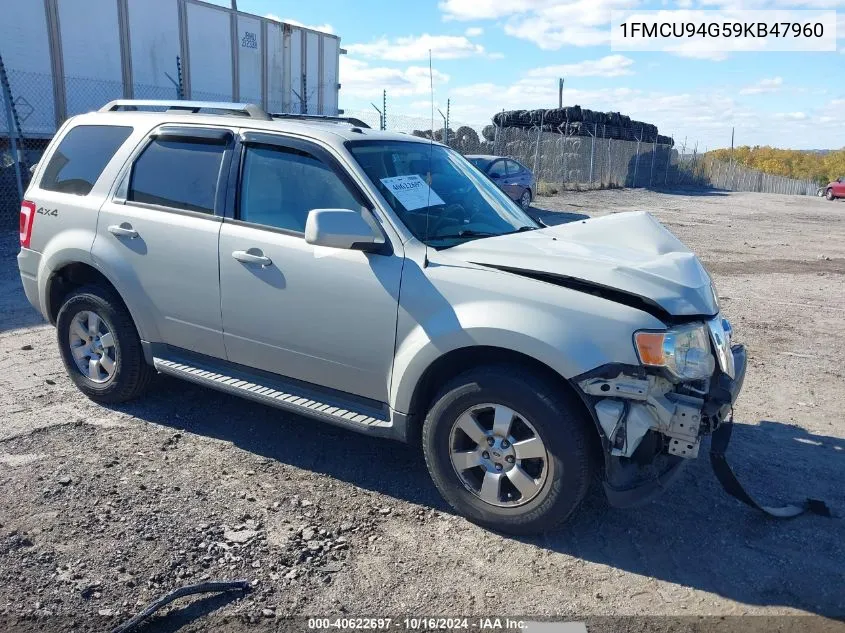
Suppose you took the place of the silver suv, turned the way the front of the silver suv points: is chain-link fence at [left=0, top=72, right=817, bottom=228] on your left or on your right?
on your left

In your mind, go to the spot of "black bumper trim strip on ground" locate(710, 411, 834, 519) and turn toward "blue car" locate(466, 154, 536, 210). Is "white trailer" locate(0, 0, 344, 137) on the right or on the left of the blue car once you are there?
left

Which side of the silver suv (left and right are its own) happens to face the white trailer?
back

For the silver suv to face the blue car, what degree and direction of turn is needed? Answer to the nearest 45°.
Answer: approximately 135° to its left

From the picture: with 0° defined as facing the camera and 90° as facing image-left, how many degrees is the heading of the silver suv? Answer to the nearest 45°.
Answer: approximately 315°
